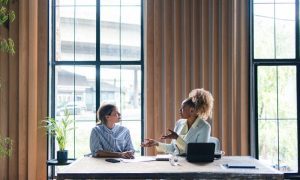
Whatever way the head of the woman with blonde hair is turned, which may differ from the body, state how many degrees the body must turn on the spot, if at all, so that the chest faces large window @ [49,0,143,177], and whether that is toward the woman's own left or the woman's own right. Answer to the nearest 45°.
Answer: approximately 90° to the woman's own right

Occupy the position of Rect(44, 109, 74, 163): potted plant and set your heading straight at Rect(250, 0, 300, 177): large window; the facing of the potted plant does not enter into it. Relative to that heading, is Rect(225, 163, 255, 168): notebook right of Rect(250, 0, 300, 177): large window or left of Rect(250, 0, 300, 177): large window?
right

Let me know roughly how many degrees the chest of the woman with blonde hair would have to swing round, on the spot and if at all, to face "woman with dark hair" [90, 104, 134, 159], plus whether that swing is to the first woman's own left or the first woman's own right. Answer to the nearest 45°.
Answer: approximately 45° to the first woman's own right

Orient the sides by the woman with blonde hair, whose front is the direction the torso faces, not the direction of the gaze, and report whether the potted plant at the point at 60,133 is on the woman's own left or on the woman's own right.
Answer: on the woman's own right

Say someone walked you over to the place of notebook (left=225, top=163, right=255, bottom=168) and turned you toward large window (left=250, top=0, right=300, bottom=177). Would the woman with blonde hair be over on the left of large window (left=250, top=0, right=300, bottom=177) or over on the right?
left

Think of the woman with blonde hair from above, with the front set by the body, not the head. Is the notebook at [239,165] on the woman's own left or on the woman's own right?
on the woman's own left

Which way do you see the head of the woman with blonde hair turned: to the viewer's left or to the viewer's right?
to the viewer's left

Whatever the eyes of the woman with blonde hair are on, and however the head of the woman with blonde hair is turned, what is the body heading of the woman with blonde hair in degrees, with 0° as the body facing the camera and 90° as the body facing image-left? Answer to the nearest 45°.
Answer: approximately 45°

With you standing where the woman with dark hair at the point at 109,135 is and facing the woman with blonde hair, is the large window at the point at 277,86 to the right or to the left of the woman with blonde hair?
left

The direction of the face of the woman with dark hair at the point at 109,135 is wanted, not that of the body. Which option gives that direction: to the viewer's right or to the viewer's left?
to the viewer's right

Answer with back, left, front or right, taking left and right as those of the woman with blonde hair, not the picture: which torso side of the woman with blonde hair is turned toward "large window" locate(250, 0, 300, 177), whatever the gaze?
back
